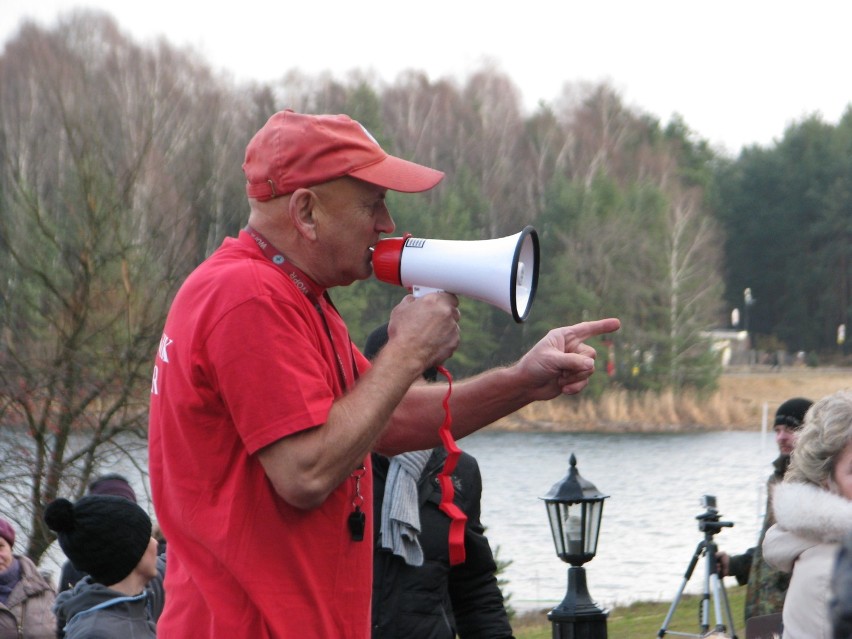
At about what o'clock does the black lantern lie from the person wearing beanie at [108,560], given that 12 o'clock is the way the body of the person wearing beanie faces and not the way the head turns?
The black lantern is roughly at 12 o'clock from the person wearing beanie.

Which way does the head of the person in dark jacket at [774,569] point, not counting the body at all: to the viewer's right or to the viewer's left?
to the viewer's left

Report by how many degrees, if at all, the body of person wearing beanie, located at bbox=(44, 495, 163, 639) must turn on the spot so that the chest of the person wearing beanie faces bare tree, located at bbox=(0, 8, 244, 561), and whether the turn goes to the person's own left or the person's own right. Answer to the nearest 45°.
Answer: approximately 45° to the person's own left

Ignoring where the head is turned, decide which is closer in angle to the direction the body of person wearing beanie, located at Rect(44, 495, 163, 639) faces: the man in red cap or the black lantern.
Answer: the black lantern

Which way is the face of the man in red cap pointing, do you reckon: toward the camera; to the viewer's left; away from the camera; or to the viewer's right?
to the viewer's right

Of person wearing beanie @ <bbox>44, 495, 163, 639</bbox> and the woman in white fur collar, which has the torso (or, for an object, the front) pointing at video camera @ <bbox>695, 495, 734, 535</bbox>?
the person wearing beanie

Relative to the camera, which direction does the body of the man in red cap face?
to the viewer's right

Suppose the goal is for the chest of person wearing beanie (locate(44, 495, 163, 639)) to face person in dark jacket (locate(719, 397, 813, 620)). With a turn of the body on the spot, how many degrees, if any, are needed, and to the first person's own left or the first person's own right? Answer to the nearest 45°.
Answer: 0° — they already face them

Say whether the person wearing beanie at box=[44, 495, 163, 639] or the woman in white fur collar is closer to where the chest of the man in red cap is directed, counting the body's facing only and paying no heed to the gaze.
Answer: the woman in white fur collar
